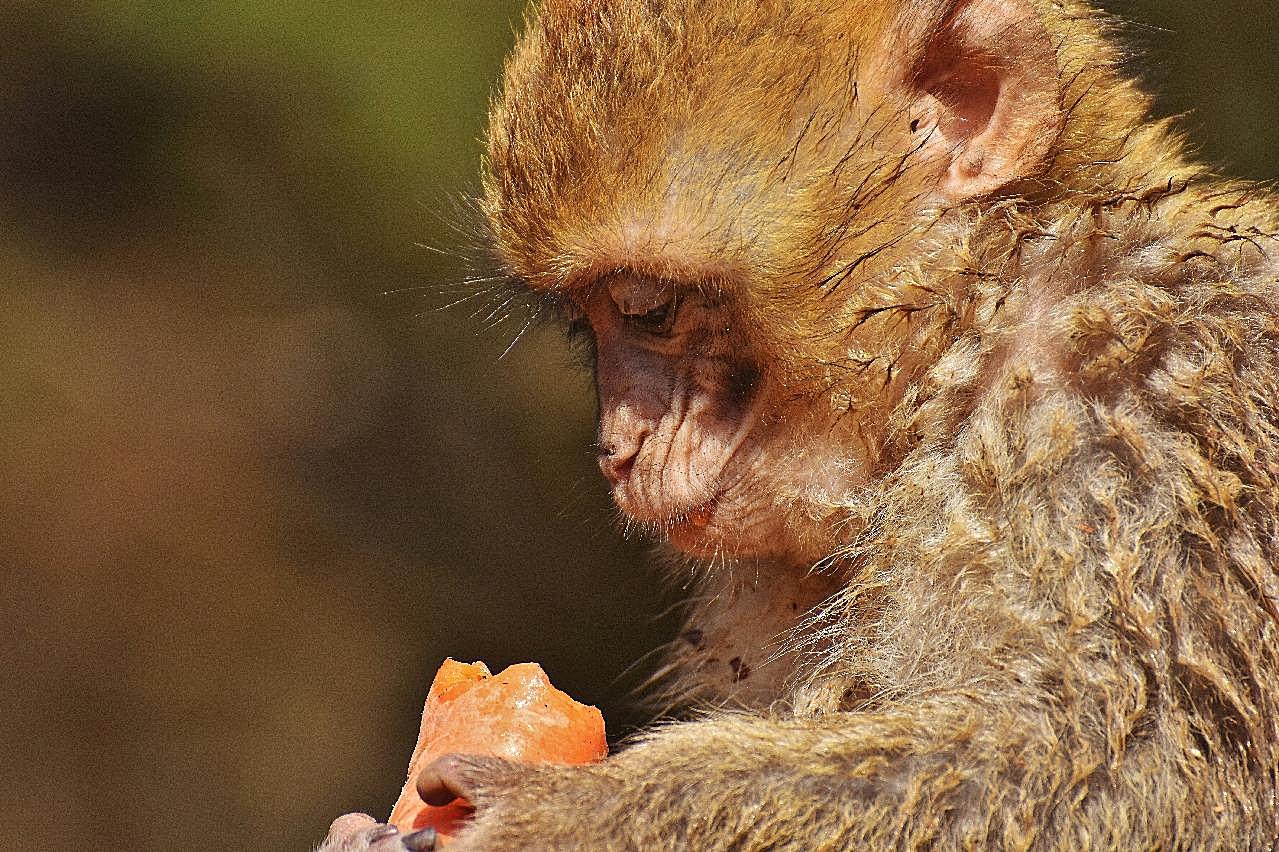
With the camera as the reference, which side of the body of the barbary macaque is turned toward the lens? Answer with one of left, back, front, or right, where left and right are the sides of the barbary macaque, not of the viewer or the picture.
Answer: left
